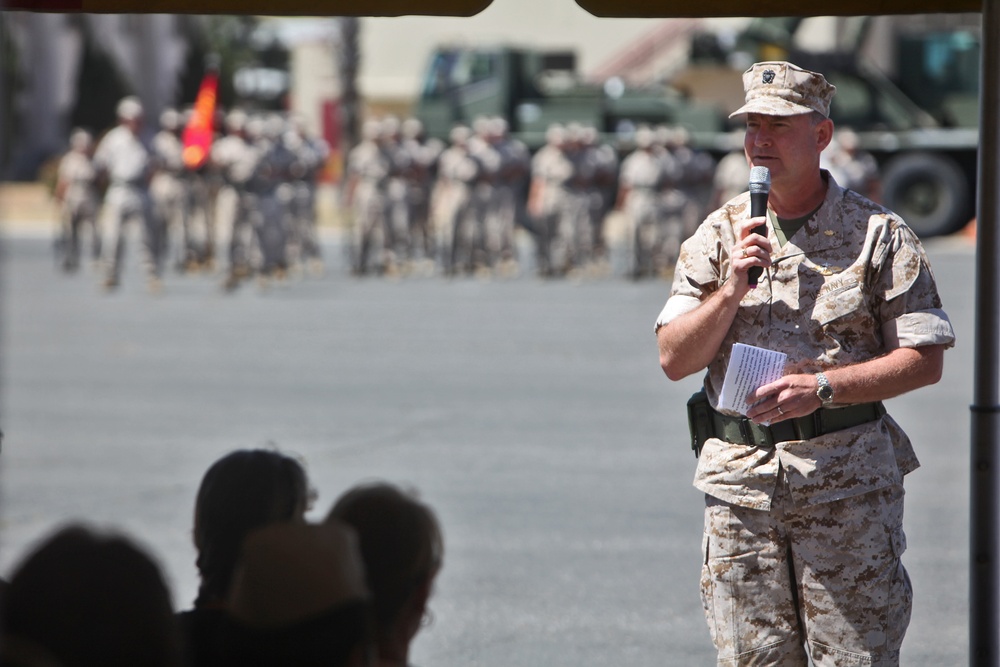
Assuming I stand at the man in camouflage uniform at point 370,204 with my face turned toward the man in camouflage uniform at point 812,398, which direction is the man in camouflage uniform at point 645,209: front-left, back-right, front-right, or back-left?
front-left

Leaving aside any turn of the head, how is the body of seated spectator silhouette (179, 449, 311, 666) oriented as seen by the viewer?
away from the camera

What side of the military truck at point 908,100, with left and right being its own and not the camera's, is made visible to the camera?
left

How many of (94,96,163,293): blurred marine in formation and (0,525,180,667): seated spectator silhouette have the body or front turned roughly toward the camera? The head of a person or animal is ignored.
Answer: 1

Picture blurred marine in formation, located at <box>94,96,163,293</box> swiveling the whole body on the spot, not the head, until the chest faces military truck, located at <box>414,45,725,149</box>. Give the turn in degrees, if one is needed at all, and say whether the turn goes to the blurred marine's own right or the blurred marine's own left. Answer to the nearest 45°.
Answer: approximately 135° to the blurred marine's own left

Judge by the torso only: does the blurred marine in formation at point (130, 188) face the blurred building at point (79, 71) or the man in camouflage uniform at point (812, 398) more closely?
the man in camouflage uniform

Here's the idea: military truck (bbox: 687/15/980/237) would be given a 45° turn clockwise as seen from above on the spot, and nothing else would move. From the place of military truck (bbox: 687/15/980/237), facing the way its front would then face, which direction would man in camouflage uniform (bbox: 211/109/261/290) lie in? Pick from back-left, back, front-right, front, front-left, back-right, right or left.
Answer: left

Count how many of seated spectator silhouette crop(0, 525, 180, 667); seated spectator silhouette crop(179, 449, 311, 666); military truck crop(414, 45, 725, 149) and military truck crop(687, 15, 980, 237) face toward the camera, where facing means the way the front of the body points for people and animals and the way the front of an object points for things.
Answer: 0

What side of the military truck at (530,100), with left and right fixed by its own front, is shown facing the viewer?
left

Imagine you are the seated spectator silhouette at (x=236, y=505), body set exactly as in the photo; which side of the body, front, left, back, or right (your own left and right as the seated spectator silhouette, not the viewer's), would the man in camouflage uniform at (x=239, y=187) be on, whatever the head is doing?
front

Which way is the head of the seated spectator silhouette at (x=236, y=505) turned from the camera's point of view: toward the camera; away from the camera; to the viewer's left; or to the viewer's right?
away from the camera

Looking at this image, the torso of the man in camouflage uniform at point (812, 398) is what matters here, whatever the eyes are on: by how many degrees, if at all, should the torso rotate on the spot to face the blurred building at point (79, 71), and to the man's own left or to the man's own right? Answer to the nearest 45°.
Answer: approximately 90° to the man's own right

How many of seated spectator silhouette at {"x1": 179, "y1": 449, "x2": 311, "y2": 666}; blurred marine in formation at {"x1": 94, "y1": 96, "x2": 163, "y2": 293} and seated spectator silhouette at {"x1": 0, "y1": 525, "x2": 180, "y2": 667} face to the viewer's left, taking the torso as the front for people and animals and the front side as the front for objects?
0

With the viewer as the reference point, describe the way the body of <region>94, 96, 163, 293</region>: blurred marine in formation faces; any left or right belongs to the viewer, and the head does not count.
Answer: facing the viewer

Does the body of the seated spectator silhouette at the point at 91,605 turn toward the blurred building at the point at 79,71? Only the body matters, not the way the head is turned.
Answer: yes

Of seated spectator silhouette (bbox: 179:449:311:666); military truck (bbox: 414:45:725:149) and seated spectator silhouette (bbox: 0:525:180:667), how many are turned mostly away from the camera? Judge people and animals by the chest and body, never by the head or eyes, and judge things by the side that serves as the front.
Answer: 2

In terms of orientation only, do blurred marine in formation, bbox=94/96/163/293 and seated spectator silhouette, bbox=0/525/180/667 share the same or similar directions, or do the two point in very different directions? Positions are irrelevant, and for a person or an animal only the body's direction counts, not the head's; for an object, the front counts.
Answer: very different directions

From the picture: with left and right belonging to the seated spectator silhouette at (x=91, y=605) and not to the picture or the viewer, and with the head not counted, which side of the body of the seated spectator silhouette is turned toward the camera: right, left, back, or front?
back

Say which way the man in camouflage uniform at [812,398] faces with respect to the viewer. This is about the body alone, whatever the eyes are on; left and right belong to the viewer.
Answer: facing the viewer and to the left of the viewer

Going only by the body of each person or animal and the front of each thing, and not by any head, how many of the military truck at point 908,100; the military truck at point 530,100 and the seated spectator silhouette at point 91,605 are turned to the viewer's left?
2
